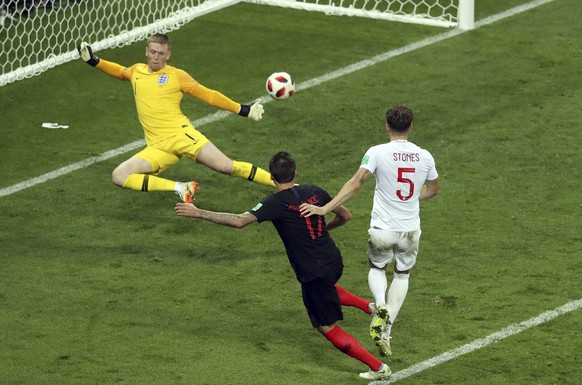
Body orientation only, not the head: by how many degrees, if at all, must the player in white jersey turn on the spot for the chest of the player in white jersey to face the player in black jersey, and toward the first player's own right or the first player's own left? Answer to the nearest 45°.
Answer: approximately 135° to the first player's own left

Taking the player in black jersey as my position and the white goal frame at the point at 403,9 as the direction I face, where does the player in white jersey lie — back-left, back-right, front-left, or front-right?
front-right

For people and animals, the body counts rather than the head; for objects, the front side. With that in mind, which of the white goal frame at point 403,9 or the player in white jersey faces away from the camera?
the player in white jersey

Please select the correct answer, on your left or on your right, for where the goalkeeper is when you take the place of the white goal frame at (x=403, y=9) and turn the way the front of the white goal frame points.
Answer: on your right

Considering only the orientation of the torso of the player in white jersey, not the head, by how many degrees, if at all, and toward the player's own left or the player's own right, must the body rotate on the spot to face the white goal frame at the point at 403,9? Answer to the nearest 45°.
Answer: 0° — they already face it

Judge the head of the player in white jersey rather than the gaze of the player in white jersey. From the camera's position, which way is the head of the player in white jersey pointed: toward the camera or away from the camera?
away from the camera

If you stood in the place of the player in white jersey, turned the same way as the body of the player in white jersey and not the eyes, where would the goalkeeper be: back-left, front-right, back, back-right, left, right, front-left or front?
front-left

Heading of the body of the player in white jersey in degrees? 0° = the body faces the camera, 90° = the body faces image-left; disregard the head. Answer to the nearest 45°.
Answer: approximately 180°

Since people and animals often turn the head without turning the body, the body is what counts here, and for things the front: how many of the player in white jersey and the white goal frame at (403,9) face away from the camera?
1

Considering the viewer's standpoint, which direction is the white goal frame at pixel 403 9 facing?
facing the viewer and to the right of the viewer
